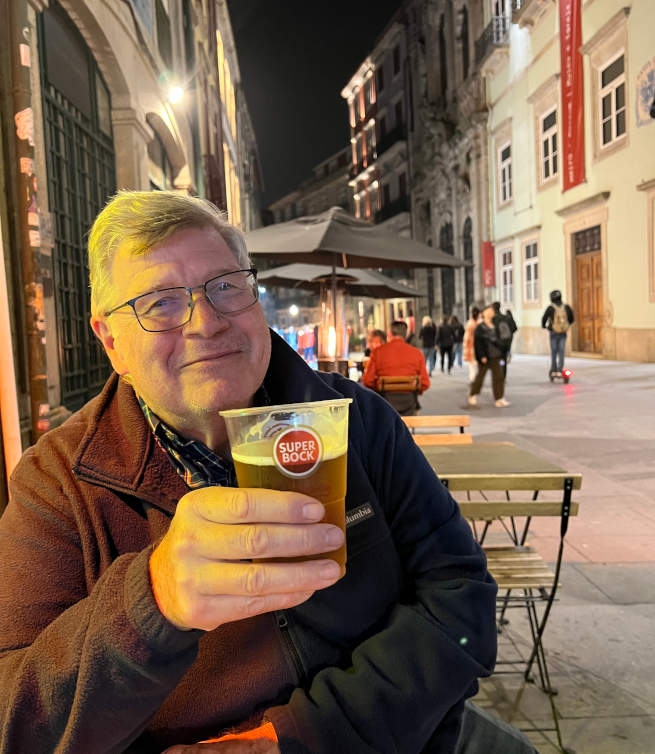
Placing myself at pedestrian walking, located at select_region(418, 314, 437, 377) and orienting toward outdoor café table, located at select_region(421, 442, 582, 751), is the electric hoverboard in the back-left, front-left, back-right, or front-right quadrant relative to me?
front-left

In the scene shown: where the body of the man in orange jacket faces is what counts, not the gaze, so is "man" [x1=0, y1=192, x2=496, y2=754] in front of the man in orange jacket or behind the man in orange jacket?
behind

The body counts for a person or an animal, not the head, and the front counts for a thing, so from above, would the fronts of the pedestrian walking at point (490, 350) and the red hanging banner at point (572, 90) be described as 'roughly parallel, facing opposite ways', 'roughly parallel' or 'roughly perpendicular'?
roughly perpendicular

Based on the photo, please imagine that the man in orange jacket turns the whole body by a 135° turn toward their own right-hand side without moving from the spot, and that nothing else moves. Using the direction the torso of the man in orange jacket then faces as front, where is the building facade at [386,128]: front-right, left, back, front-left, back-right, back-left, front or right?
back-left

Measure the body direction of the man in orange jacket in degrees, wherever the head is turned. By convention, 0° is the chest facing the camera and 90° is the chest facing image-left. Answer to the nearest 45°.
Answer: approximately 180°

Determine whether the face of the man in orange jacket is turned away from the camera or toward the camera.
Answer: away from the camera

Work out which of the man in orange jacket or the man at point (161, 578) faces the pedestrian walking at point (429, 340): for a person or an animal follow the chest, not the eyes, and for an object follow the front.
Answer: the man in orange jacket

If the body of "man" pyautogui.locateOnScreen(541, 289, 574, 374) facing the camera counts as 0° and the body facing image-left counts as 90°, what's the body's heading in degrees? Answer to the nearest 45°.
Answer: approximately 180°
